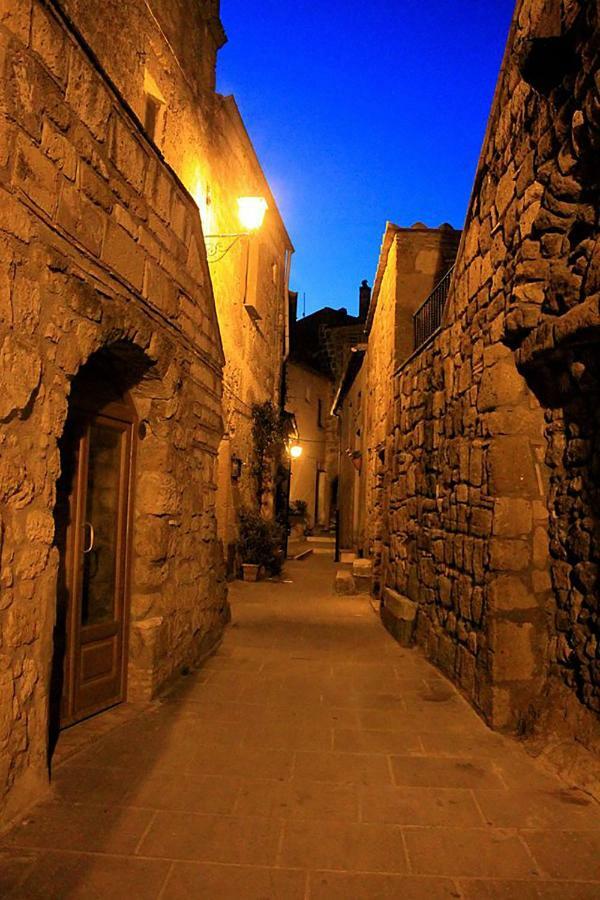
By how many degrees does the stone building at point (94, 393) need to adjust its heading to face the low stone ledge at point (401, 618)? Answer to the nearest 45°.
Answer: approximately 45° to its left

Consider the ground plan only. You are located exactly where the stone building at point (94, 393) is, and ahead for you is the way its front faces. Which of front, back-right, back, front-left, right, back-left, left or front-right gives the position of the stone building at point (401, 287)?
front-left

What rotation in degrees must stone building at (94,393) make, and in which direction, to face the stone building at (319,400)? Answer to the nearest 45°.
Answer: approximately 90° to its left

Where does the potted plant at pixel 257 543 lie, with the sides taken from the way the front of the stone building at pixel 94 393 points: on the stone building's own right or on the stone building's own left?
on the stone building's own left

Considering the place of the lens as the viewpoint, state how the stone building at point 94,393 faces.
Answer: facing to the right of the viewer

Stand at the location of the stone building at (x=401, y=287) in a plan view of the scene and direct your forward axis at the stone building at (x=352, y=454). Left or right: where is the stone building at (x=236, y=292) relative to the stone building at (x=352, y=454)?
left
